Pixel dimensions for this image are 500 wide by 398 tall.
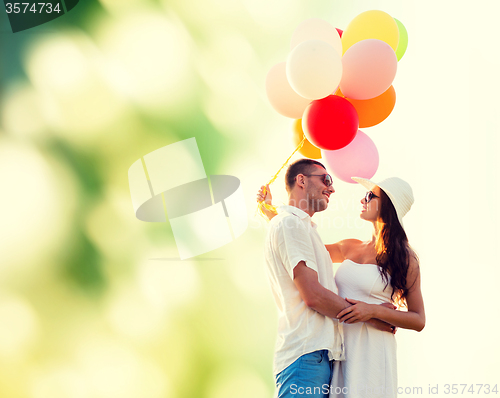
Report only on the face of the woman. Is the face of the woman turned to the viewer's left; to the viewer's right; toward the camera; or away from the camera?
to the viewer's left

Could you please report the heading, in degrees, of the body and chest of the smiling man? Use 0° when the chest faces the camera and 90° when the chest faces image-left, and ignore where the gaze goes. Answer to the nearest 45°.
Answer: approximately 270°

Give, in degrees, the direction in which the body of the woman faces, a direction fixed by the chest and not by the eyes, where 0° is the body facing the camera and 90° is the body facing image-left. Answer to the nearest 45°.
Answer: approximately 45°

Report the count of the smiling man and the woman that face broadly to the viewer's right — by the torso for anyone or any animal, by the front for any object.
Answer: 1

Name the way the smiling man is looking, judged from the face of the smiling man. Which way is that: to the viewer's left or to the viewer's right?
to the viewer's right
